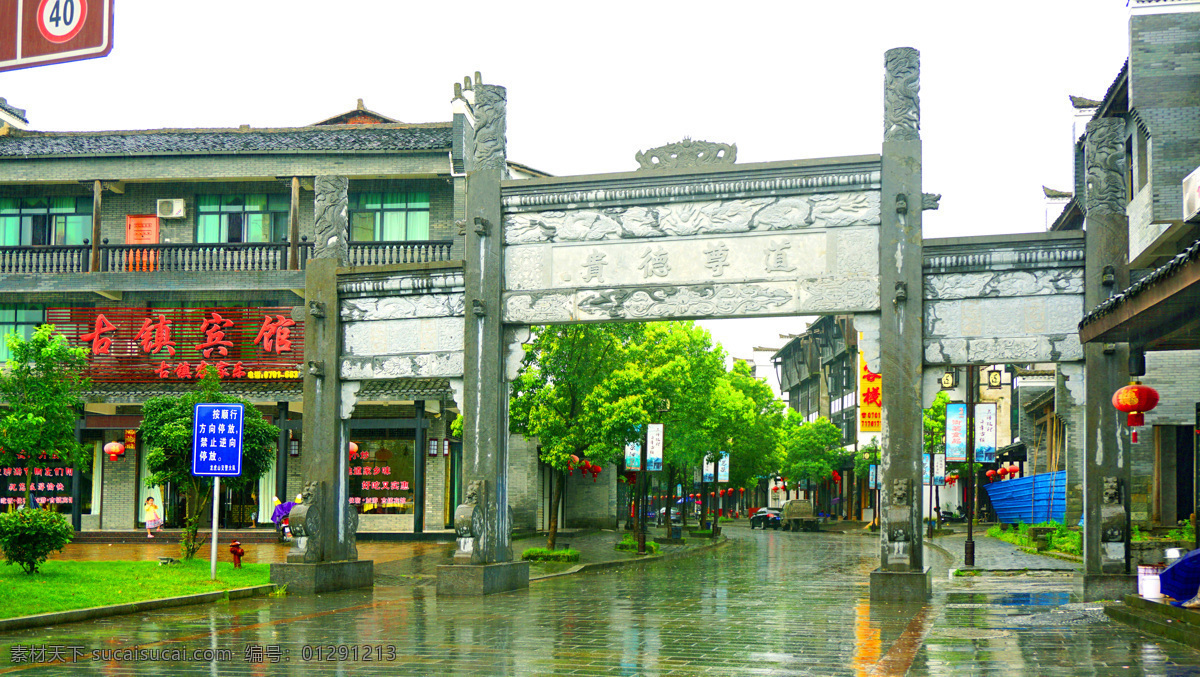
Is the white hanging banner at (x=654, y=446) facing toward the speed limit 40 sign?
yes

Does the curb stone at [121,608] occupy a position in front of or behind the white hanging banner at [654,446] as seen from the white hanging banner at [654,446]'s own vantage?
in front

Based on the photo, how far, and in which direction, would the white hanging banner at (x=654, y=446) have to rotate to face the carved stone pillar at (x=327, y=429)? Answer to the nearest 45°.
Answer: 0° — it already faces it

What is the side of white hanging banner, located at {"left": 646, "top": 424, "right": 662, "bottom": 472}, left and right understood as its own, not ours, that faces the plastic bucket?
front

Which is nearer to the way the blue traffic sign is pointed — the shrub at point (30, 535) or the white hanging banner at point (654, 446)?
the shrub

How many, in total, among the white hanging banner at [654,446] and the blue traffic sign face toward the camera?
2

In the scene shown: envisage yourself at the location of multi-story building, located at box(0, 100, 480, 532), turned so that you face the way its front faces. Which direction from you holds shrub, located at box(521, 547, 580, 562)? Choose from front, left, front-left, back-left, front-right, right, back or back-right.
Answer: front-left

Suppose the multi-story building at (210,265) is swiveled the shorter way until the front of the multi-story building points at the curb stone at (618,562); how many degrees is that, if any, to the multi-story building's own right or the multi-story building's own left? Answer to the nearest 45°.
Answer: approximately 45° to the multi-story building's own left

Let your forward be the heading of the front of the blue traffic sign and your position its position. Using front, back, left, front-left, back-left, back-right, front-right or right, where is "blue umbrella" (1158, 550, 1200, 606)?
front-left
